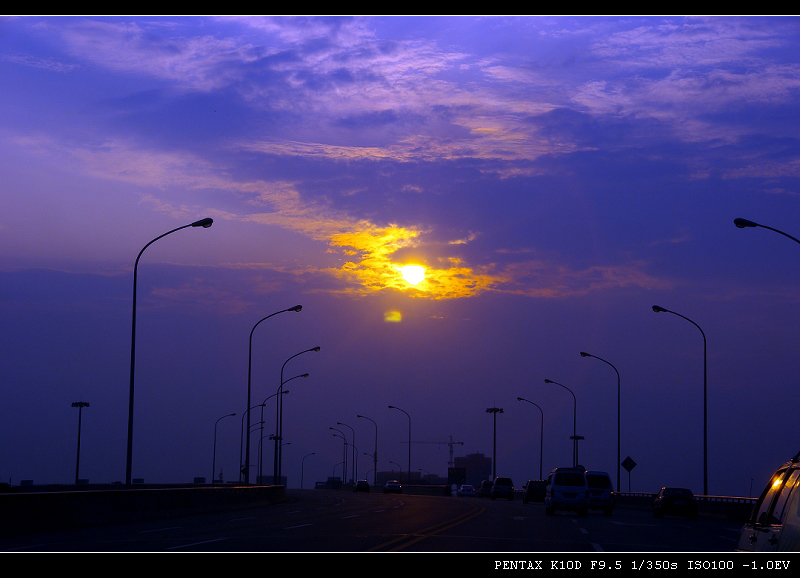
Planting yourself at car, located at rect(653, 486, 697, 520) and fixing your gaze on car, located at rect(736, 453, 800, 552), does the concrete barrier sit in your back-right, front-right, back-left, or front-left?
front-right

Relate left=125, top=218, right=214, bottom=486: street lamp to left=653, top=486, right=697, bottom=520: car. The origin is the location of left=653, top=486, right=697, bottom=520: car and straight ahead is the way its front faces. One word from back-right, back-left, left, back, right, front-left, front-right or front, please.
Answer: back-left

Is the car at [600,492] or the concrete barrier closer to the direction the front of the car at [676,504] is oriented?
the car

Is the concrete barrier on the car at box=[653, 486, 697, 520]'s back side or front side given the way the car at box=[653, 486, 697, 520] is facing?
on the back side

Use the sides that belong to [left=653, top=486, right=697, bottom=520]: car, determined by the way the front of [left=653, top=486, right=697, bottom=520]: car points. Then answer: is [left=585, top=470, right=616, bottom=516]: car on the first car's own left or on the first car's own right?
on the first car's own left

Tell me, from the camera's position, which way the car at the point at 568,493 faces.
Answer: facing away from the viewer

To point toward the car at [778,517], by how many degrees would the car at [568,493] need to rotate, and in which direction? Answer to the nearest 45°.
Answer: approximately 180°

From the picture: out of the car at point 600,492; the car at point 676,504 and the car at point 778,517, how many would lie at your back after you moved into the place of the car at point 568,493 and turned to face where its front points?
1

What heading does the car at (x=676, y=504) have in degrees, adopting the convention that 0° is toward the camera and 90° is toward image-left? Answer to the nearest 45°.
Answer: approximately 180°

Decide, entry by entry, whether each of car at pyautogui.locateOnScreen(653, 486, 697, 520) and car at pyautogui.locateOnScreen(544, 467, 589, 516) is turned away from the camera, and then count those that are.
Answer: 2

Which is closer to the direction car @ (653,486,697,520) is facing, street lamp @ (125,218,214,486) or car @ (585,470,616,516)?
the car

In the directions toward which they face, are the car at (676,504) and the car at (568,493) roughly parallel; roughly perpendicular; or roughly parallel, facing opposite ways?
roughly parallel

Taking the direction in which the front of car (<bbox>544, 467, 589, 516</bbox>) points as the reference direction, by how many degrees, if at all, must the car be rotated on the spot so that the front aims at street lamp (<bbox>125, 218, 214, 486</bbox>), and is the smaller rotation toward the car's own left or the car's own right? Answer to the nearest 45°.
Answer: approximately 135° to the car's own left
